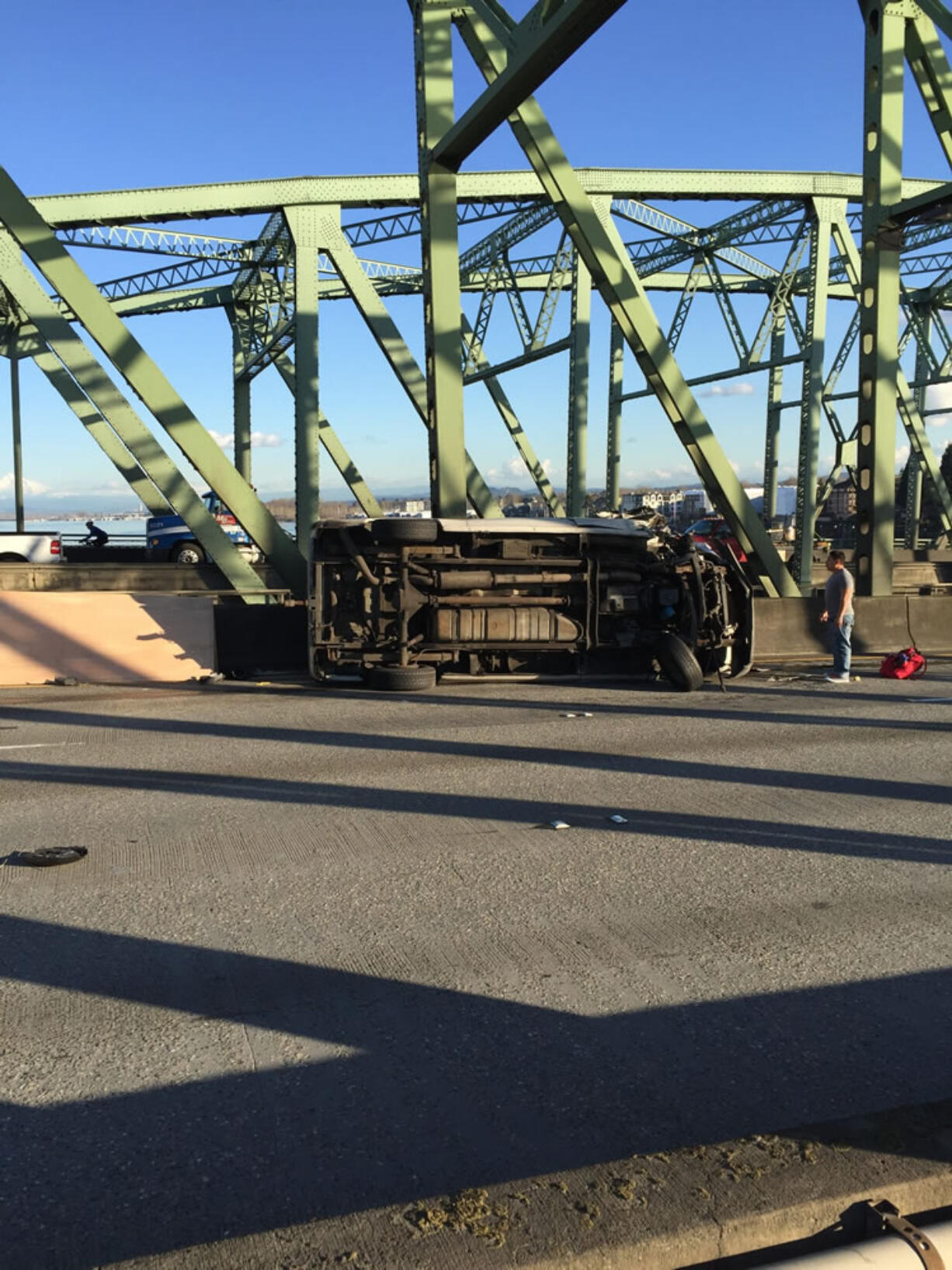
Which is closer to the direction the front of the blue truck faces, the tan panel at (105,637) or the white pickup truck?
the white pickup truck

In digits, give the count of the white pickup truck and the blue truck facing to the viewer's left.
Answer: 2

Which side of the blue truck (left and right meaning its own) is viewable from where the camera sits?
left

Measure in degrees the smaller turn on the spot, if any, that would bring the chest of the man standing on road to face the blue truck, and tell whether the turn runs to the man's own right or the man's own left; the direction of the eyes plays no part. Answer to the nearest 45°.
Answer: approximately 45° to the man's own right

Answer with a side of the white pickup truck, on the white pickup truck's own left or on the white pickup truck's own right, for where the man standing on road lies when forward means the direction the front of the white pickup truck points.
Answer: on the white pickup truck's own left

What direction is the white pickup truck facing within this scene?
to the viewer's left

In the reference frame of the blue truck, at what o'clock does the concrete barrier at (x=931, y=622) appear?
The concrete barrier is roughly at 8 o'clock from the blue truck.

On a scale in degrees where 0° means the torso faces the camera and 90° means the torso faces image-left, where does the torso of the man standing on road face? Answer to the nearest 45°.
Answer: approximately 90°

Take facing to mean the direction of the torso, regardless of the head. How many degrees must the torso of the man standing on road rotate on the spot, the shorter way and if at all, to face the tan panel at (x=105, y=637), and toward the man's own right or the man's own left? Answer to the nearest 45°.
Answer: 0° — they already face it

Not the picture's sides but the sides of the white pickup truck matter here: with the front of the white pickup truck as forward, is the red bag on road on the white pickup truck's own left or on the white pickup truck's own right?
on the white pickup truck's own left
